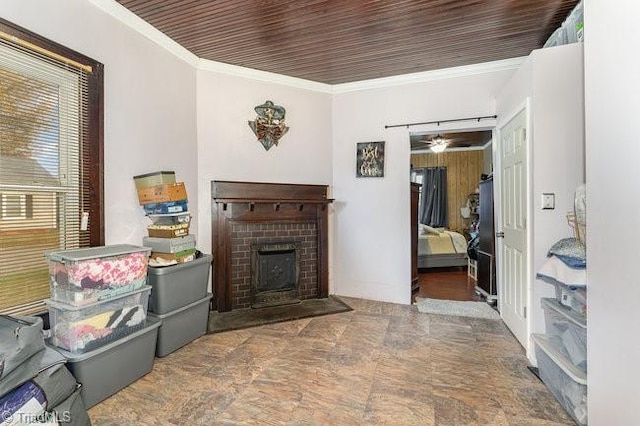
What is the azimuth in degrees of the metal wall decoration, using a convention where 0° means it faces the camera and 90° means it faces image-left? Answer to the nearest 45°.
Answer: approximately 0°

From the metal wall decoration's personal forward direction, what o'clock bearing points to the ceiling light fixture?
The ceiling light fixture is roughly at 8 o'clock from the metal wall decoration.

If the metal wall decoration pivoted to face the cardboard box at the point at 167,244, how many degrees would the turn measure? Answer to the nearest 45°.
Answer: approximately 45° to its right

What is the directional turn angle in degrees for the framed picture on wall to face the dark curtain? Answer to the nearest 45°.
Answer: approximately 180°

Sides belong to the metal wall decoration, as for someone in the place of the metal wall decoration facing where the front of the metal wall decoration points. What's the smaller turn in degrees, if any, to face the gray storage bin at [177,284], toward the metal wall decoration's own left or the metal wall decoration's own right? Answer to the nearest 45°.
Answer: approximately 45° to the metal wall decoration's own right

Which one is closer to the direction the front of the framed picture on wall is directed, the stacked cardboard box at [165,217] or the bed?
the stacked cardboard box

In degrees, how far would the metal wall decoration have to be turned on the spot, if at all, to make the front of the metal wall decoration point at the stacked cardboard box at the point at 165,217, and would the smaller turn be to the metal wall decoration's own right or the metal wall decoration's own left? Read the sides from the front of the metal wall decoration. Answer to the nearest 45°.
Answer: approximately 45° to the metal wall decoration's own right

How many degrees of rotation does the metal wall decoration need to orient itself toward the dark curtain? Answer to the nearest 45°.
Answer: approximately 135° to its left

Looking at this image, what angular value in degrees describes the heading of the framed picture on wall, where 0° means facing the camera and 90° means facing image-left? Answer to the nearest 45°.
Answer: approximately 0°

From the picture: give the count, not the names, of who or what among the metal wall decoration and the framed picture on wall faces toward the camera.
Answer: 2
